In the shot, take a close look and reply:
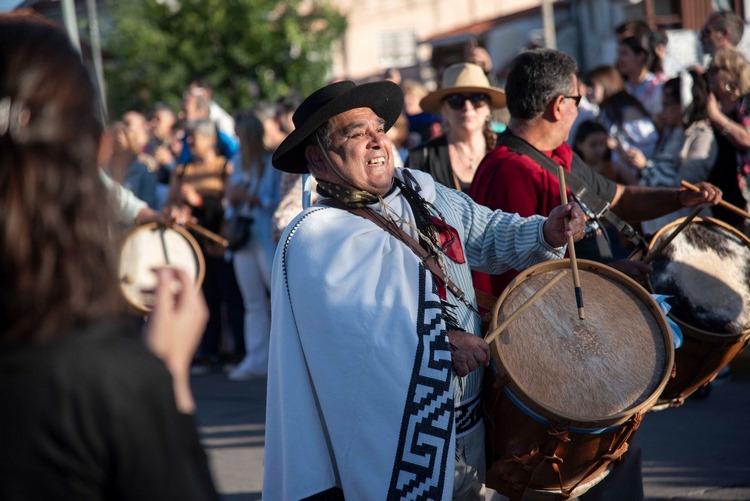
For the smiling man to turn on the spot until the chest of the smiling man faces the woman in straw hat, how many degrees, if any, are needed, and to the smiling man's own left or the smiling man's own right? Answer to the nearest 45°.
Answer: approximately 135° to the smiling man's own left

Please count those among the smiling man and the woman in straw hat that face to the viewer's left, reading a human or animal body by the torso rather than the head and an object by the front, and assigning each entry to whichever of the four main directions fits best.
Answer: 0

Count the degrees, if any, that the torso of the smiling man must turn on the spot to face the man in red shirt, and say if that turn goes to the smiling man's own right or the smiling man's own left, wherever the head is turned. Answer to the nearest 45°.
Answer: approximately 90° to the smiling man's own left

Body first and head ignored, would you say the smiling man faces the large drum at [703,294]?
no

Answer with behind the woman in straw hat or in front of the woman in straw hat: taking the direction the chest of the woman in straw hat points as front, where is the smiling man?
in front

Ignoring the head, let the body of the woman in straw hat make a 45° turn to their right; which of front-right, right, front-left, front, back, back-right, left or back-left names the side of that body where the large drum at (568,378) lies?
front-left

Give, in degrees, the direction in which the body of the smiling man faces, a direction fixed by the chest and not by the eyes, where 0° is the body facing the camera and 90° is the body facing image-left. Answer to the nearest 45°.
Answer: approximately 315°

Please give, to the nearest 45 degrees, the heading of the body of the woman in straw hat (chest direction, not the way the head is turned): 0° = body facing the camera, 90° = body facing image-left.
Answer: approximately 0°

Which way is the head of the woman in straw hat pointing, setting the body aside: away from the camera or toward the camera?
toward the camera
